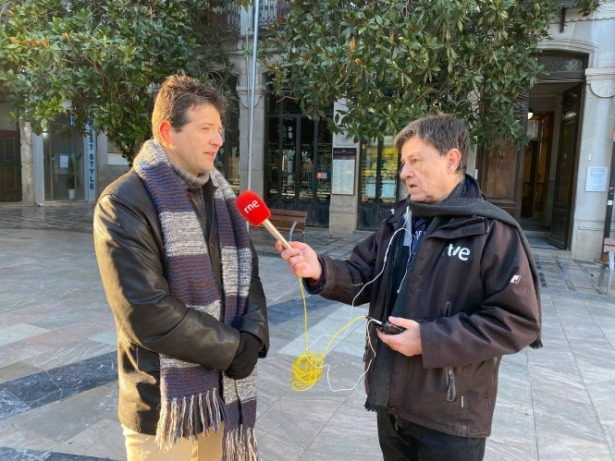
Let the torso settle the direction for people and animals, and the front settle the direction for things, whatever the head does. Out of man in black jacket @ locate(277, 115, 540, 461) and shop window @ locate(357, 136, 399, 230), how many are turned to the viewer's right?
0

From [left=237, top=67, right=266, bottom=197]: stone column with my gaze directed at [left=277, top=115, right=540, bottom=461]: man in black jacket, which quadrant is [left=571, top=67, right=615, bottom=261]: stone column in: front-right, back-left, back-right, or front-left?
front-left

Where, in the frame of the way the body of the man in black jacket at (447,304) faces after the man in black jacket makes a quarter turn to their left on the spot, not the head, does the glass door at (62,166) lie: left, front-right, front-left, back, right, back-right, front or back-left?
back

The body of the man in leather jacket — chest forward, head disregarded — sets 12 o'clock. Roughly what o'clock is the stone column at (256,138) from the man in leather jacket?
The stone column is roughly at 8 o'clock from the man in leather jacket.

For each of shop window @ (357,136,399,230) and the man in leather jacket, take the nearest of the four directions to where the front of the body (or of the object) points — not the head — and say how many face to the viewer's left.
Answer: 0

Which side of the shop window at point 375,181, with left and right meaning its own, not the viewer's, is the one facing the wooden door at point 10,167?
right

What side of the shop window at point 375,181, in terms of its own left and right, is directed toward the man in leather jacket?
front

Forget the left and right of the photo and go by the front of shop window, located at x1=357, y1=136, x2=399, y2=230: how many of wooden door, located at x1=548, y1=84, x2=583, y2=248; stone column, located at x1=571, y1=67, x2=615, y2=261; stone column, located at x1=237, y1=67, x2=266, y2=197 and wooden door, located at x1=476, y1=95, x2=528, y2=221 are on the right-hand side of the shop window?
1

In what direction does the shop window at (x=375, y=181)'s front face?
toward the camera

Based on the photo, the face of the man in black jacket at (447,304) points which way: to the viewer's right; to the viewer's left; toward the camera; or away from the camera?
to the viewer's left

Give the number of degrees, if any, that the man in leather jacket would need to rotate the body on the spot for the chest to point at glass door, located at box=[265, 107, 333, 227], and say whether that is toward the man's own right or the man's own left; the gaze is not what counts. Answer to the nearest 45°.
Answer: approximately 135° to the man's own left
